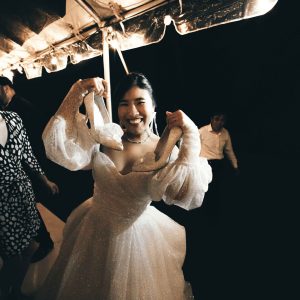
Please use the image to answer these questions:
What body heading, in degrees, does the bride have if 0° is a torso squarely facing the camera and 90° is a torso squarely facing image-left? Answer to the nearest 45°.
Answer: approximately 0°

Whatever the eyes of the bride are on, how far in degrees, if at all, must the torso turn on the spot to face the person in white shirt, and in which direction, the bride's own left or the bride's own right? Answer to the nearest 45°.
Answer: approximately 135° to the bride's own left

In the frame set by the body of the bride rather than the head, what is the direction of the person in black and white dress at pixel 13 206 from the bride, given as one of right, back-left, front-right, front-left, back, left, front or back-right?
back-right
